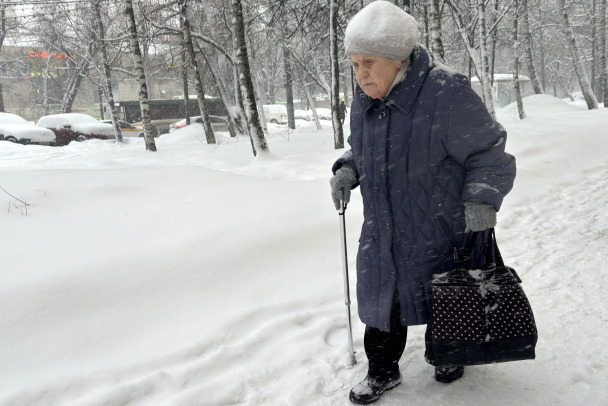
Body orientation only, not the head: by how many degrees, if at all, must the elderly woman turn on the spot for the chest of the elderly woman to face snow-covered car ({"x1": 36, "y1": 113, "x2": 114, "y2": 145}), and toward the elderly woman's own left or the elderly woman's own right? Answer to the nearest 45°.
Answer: approximately 90° to the elderly woman's own right

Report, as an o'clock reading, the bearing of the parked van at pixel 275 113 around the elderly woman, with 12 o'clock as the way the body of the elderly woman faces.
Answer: The parked van is roughly at 4 o'clock from the elderly woman.

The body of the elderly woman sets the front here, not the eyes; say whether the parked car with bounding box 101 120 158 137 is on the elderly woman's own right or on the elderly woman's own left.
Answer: on the elderly woman's own right

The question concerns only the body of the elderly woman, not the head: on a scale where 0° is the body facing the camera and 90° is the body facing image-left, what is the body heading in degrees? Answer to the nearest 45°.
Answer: approximately 45°
